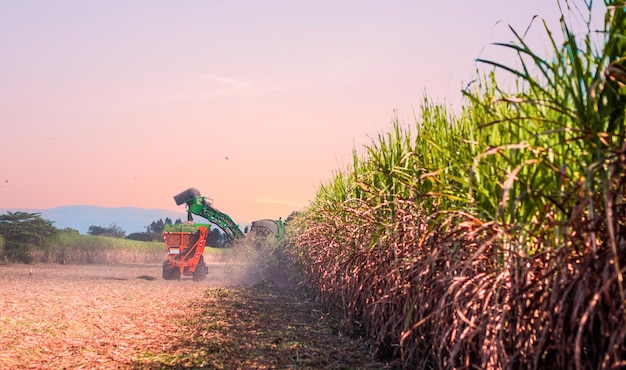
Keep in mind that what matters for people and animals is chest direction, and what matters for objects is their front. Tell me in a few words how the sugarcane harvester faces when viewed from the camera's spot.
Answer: facing away from the viewer
